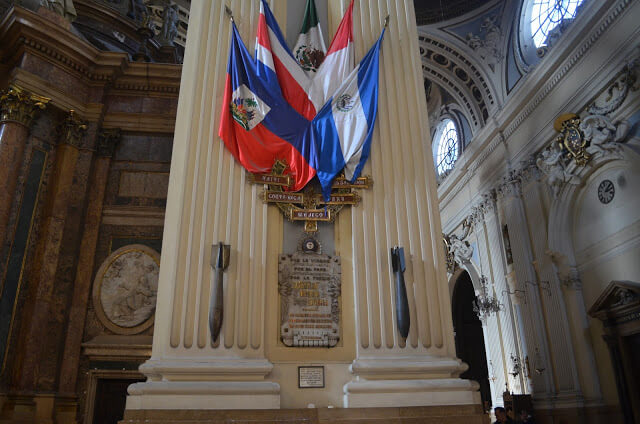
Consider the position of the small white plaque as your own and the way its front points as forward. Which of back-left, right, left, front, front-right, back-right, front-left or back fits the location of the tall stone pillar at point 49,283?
back-right

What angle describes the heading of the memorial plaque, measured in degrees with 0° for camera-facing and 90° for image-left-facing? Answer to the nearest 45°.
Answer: approximately 0°

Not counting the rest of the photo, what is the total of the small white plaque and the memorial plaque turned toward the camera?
2

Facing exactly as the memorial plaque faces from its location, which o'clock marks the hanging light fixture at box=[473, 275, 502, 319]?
The hanging light fixture is roughly at 7 o'clock from the memorial plaque.

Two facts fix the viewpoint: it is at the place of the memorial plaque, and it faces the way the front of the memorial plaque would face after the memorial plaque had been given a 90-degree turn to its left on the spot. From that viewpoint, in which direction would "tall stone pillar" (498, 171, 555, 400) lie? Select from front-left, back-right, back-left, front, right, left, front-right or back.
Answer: front-left

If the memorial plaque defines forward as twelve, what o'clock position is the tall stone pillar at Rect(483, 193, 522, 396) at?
The tall stone pillar is roughly at 7 o'clock from the memorial plaque.

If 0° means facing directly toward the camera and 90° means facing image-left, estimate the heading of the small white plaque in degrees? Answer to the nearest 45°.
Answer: approximately 0°

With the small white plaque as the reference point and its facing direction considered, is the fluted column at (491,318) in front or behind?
behind
